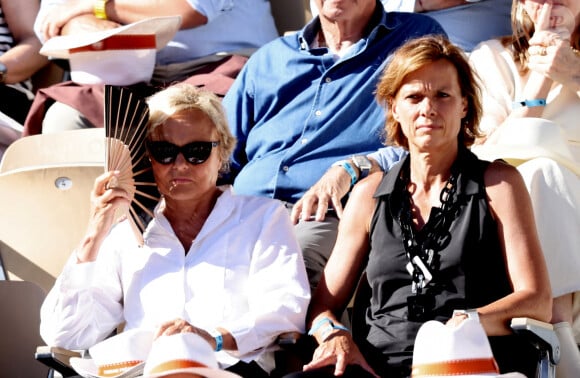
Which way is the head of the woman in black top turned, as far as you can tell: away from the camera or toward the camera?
toward the camera

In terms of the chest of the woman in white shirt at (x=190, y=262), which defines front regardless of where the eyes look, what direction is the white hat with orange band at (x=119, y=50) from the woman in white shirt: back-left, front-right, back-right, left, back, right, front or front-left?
back

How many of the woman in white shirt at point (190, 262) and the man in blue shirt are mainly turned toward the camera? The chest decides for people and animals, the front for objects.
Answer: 2

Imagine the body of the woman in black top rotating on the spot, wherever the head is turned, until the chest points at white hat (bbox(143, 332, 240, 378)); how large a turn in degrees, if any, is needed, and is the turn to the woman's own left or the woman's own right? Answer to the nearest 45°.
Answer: approximately 45° to the woman's own right

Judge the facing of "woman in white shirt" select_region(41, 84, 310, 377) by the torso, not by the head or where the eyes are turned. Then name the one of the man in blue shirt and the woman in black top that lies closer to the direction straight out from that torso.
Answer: the woman in black top

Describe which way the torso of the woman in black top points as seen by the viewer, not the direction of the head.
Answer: toward the camera

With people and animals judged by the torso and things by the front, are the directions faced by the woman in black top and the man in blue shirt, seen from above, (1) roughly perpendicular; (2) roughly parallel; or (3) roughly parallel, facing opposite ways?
roughly parallel

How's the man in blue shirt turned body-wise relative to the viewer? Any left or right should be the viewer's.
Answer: facing the viewer
